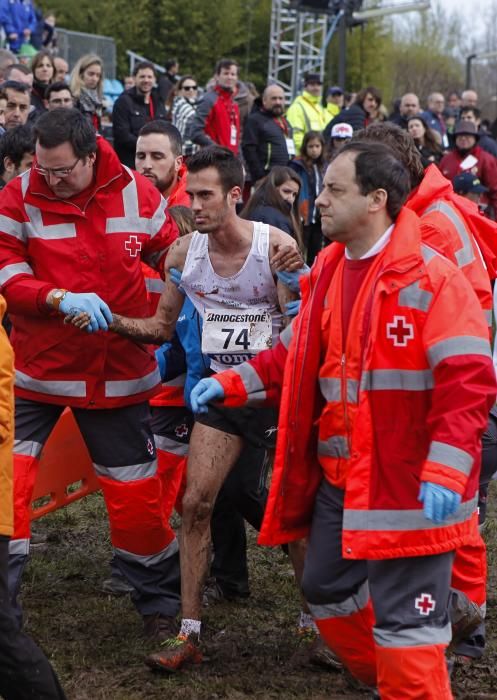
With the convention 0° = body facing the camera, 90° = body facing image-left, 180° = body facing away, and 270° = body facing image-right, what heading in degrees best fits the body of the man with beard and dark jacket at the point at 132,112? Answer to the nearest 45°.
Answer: approximately 315°

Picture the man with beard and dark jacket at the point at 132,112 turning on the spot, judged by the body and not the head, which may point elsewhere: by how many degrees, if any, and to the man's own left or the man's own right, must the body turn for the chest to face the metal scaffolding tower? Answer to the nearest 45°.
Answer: approximately 135° to the man's own left

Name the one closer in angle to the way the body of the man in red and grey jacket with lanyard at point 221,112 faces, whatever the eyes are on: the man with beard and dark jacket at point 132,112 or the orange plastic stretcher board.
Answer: the orange plastic stretcher board

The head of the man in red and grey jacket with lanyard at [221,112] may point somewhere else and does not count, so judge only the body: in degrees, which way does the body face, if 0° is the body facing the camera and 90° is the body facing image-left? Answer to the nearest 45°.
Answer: approximately 315°

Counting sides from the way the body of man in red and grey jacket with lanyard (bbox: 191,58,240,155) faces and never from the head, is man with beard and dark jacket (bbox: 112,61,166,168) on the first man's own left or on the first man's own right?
on the first man's own right
